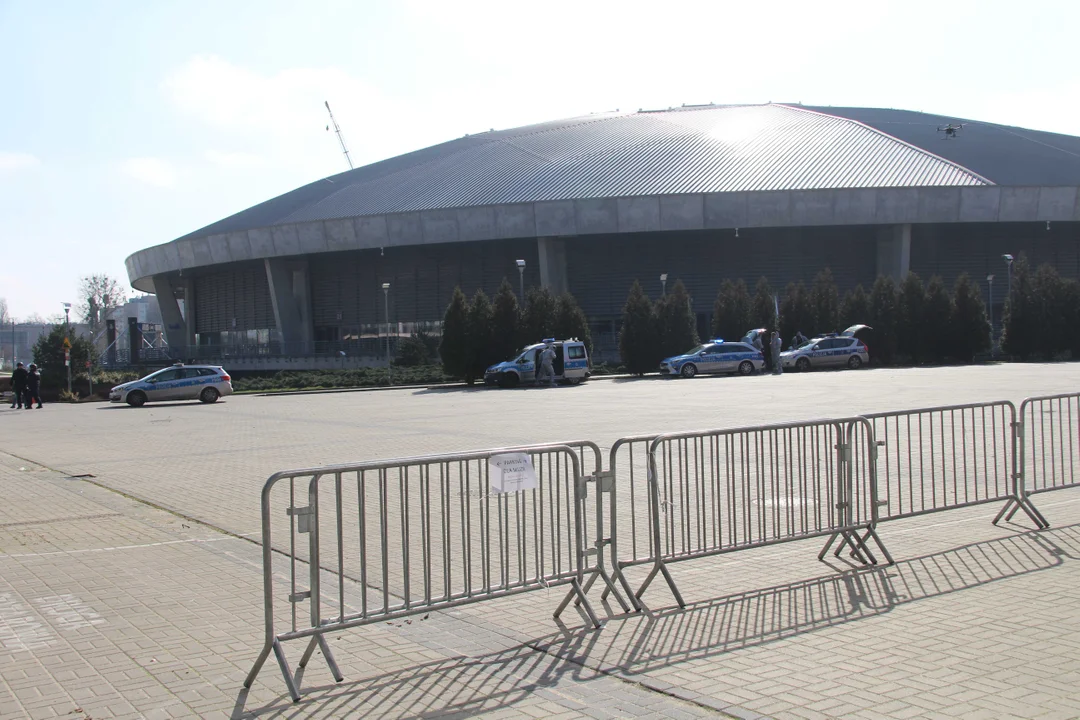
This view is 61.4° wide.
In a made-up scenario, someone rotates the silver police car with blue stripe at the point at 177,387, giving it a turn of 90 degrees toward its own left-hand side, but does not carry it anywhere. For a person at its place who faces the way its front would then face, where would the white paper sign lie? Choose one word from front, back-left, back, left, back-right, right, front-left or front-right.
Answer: front

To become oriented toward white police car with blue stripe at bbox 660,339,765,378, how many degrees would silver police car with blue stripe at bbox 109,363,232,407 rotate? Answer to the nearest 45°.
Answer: approximately 180°

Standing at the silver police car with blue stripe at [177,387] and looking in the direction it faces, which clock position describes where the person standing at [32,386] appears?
The person standing is roughly at 1 o'clock from the silver police car with blue stripe.

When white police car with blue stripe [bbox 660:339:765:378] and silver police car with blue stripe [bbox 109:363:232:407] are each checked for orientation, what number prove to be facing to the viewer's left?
2

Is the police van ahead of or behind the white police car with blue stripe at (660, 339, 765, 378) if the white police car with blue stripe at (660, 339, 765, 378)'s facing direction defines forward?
ahead

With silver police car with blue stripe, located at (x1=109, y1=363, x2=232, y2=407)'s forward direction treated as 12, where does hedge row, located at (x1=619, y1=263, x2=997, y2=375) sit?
The hedge row is roughly at 6 o'clock from the silver police car with blue stripe.

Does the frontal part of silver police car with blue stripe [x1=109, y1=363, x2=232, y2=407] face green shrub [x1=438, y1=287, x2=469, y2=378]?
no

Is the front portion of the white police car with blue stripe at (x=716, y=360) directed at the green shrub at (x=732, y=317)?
no

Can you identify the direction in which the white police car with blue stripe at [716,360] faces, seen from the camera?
facing to the left of the viewer

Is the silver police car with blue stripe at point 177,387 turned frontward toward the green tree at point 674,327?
no

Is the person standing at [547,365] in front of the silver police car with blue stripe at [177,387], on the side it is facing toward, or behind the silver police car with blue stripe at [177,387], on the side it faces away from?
behind

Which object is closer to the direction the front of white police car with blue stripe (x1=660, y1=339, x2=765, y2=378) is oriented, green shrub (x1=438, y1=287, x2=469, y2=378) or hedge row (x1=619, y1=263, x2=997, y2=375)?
the green shrub

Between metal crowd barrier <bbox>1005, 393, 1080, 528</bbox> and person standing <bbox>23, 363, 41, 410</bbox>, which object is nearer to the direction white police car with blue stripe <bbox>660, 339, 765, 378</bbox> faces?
the person standing

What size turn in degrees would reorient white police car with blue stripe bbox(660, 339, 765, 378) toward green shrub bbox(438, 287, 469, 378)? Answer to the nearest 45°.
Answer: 0° — it already faces it

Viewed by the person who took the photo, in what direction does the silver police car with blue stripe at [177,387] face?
facing to the left of the viewer

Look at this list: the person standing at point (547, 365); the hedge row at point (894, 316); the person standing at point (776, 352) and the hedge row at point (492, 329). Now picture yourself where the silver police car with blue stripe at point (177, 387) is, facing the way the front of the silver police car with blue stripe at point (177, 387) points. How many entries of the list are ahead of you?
0

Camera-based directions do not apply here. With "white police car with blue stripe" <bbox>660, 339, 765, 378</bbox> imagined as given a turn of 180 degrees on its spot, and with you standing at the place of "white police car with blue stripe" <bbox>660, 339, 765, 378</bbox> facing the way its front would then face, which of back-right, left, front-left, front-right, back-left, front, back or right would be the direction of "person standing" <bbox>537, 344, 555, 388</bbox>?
back-right

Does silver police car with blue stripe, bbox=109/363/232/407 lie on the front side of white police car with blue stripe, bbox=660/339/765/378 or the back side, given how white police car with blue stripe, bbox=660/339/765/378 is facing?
on the front side

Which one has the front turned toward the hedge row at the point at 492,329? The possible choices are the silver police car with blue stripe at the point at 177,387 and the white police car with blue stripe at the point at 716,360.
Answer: the white police car with blue stripe at the point at 716,360

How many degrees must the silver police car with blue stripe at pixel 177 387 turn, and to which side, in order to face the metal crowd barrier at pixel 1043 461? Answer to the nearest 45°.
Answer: approximately 90° to its left

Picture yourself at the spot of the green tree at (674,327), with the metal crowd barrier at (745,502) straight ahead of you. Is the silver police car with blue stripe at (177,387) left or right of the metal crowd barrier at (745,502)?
right
